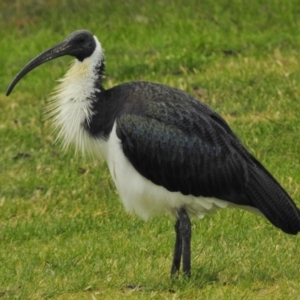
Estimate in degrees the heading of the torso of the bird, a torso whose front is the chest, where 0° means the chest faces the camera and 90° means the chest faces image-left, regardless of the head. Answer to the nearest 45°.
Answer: approximately 90°
